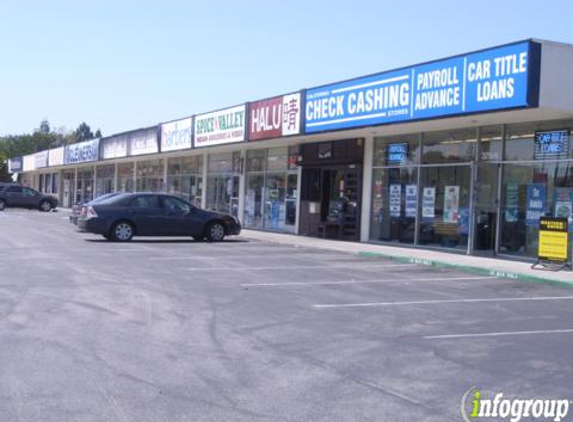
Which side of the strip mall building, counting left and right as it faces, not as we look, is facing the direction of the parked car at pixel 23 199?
right

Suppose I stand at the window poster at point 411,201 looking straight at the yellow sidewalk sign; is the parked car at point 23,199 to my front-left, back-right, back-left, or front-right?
back-right
